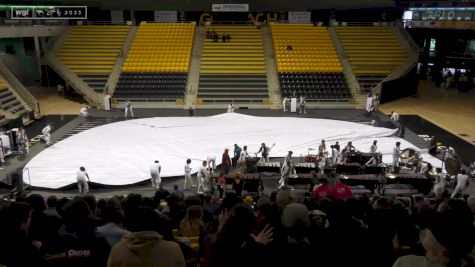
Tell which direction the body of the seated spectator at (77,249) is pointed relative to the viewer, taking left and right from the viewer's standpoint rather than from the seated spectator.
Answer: facing away from the viewer

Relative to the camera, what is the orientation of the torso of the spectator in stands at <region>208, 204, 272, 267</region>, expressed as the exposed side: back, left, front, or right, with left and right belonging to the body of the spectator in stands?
back

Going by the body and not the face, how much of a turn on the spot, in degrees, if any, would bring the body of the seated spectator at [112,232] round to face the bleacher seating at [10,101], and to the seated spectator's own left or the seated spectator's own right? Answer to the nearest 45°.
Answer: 0° — they already face it

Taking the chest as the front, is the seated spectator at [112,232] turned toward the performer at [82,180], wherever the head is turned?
yes

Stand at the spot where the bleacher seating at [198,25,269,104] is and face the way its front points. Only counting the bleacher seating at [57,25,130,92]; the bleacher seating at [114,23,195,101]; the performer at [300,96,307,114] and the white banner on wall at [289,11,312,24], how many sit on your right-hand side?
2

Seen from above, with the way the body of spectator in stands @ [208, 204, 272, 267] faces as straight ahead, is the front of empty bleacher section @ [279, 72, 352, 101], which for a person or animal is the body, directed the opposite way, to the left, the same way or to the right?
the opposite way

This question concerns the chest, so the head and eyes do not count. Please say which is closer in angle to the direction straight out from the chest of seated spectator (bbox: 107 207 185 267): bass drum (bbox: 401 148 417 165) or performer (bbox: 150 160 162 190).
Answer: the performer

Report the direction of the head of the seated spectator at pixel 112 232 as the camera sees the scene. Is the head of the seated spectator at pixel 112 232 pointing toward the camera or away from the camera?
away from the camera

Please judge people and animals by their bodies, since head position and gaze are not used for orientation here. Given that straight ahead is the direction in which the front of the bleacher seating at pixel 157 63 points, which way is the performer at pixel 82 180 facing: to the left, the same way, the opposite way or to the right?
the opposite way

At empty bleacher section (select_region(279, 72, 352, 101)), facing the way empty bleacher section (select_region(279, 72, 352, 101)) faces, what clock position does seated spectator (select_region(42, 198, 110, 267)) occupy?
The seated spectator is roughly at 12 o'clock from the empty bleacher section.

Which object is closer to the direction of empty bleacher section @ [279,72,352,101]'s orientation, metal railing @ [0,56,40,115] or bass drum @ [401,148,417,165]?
the bass drum

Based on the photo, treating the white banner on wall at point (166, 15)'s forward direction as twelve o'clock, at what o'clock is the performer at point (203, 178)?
The performer is roughly at 12 o'clock from the white banner on wall.

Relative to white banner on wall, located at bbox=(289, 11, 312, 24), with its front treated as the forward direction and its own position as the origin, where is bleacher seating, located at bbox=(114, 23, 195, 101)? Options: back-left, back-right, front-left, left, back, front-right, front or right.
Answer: front-right
